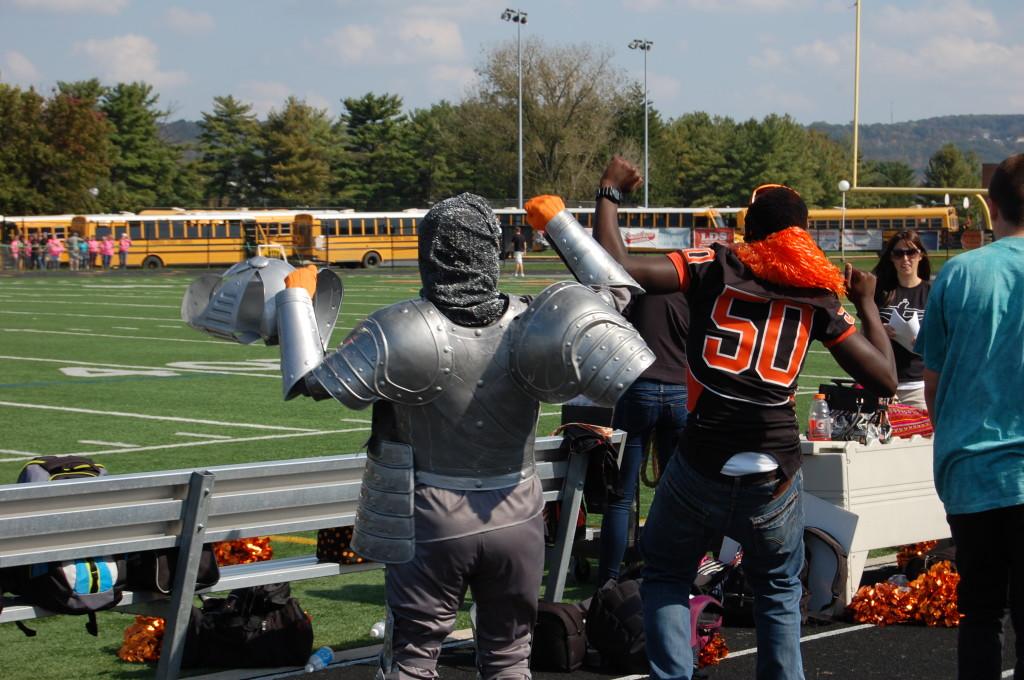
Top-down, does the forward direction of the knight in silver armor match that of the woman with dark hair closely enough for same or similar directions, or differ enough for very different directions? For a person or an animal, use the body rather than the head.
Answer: very different directions

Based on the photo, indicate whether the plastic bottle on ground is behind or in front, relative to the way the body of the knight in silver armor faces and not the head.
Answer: in front

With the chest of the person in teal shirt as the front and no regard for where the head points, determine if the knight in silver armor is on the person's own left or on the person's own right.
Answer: on the person's own left

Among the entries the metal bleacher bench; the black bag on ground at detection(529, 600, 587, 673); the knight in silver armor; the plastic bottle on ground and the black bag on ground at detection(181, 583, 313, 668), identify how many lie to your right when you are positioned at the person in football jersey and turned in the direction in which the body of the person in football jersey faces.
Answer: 0

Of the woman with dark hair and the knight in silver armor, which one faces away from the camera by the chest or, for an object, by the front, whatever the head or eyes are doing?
the knight in silver armor

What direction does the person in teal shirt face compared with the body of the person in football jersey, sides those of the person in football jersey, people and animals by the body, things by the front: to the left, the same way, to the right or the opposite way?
the same way

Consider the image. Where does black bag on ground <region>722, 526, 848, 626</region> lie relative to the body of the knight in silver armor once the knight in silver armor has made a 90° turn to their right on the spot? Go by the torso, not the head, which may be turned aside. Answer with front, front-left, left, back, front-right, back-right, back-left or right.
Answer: front-left

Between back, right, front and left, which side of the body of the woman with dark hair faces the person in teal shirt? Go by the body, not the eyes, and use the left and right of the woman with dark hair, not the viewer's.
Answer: front

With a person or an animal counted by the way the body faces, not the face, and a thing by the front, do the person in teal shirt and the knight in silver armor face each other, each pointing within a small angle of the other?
no

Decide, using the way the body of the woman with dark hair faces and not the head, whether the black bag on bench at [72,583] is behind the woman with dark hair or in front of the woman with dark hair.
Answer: in front

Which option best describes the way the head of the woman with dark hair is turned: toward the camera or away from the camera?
toward the camera

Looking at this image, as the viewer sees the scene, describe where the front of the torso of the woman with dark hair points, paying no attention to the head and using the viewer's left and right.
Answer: facing the viewer

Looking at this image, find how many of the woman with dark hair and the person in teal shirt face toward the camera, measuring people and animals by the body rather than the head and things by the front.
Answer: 1

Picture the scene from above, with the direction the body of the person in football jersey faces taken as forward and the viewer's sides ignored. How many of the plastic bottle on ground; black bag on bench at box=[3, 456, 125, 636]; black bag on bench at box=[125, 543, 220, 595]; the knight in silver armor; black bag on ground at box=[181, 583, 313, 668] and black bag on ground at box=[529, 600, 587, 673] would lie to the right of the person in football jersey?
0

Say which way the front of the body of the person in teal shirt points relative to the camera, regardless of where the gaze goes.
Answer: away from the camera

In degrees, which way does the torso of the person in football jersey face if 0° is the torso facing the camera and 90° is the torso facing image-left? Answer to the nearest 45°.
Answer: approximately 180°

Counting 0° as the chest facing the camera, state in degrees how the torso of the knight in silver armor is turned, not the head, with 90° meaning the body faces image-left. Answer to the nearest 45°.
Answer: approximately 180°
